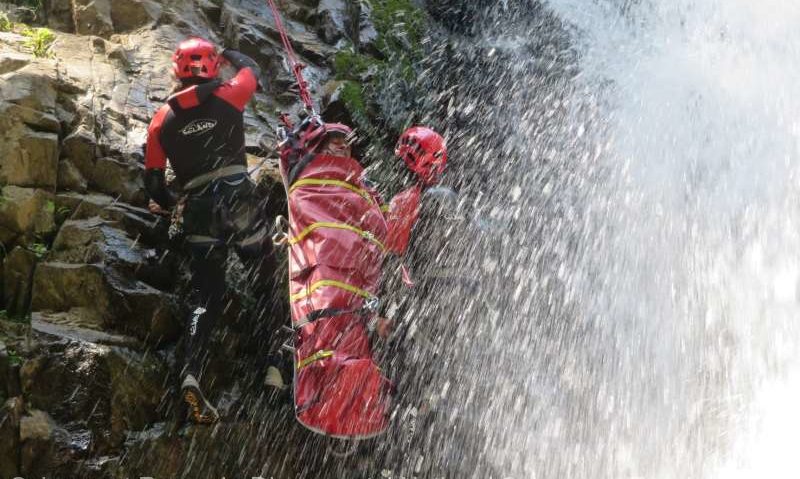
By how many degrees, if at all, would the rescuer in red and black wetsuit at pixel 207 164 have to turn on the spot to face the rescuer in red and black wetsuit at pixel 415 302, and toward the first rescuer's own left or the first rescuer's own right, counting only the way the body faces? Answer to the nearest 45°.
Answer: approximately 90° to the first rescuer's own right

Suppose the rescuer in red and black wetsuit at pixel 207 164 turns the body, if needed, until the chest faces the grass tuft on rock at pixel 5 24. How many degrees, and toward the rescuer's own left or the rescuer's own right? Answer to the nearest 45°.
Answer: approximately 45° to the rescuer's own left

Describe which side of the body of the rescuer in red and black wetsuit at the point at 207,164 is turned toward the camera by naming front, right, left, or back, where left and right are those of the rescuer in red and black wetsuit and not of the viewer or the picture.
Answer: back

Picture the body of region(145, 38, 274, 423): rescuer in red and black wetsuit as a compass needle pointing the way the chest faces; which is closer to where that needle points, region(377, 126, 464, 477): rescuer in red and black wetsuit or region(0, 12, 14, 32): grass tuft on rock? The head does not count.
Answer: the grass tuft on rock

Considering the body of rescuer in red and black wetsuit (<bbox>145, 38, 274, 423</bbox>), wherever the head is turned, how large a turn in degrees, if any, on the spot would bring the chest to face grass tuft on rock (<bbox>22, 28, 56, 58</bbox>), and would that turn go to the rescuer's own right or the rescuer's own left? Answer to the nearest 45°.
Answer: approximately 45° to the rescuer's own left

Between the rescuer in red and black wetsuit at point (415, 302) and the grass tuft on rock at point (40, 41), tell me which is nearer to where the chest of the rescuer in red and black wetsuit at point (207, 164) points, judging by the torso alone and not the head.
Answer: the grass tuft on rock
